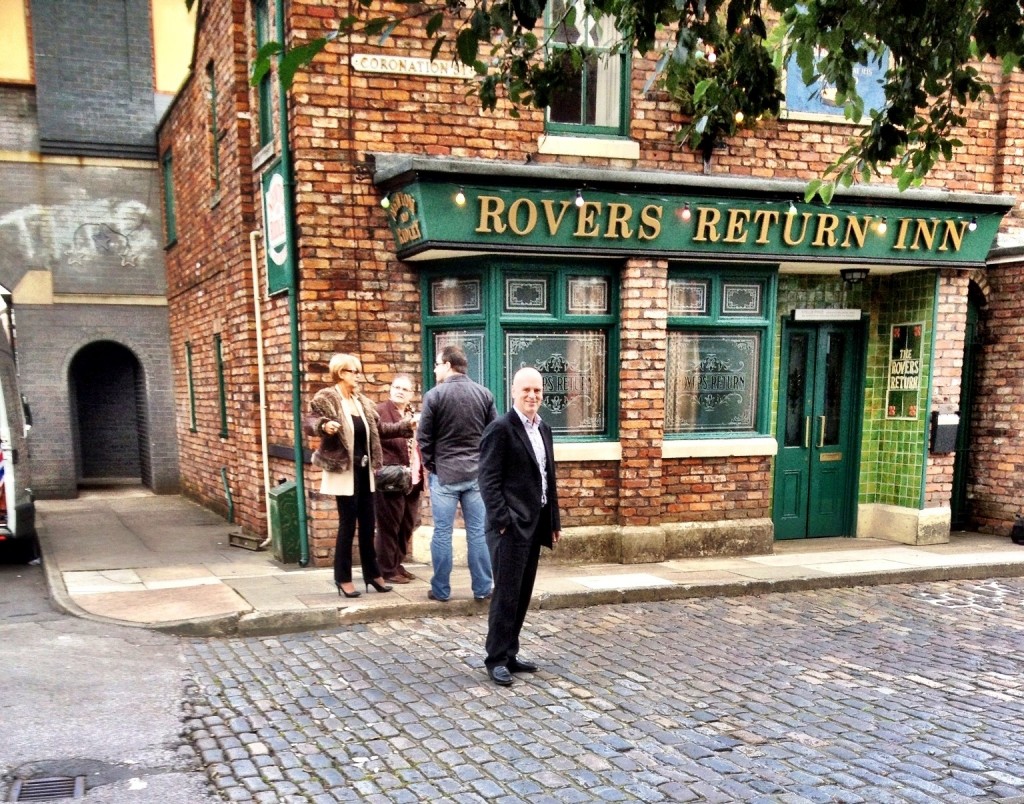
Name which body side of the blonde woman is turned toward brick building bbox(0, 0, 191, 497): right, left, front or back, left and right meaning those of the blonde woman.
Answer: back

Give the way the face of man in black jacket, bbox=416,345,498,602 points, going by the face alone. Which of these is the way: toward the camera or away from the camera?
away from the camera

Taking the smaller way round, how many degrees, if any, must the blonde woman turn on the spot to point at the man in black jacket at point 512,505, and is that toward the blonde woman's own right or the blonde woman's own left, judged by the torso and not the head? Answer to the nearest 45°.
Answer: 0° — they already face them

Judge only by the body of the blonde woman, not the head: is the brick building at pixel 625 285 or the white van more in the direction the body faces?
the brick building

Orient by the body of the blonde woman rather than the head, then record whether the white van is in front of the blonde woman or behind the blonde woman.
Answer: behind

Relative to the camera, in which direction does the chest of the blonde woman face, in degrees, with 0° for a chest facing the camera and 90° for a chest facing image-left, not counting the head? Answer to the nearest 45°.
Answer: approximately 315°

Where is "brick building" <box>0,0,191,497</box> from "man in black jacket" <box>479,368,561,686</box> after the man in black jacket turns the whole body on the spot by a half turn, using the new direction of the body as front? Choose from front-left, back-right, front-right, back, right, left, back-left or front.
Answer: front

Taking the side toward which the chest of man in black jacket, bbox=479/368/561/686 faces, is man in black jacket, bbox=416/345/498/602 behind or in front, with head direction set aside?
behind

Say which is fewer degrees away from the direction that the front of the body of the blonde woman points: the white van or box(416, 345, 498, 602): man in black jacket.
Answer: the man in black jacket
